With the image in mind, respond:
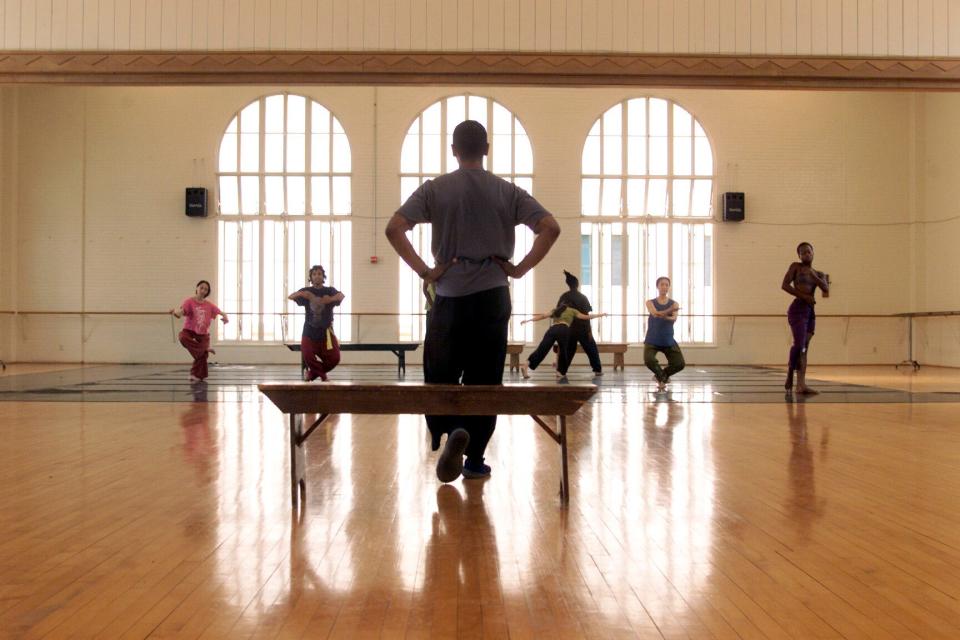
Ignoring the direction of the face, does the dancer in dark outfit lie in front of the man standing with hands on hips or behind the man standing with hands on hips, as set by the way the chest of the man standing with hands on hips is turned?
in front

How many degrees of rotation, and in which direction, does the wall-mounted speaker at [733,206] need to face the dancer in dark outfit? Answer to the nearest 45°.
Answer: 0° — it already faces them

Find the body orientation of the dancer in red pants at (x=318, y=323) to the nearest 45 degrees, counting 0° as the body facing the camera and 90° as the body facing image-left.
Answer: approximately 0°

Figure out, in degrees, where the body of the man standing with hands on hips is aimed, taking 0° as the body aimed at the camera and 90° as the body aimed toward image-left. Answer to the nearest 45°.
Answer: approximately 180°

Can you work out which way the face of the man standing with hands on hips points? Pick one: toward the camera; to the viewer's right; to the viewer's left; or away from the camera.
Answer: away from the camera

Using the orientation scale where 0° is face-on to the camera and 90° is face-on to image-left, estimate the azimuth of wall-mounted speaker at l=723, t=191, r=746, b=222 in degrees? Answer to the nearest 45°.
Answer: approximately 0°

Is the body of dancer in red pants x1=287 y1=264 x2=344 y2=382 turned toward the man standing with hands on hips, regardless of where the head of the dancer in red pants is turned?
yes

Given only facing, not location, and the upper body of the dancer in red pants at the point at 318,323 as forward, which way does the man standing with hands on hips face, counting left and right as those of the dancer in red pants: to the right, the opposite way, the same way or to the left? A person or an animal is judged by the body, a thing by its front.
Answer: the opposite way

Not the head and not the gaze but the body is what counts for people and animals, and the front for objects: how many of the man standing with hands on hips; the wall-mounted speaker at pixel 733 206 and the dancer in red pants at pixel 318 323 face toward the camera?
2

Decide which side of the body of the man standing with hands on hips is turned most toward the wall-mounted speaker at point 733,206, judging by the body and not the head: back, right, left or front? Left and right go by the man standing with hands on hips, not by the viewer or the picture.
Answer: front

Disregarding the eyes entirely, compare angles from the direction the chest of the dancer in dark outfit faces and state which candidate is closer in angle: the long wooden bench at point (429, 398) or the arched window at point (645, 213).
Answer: the long wooden bench
